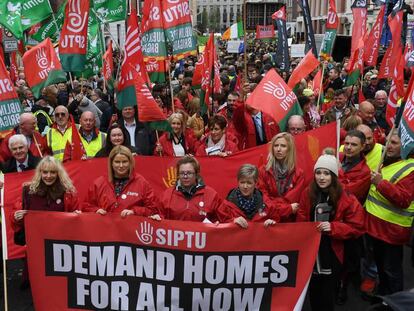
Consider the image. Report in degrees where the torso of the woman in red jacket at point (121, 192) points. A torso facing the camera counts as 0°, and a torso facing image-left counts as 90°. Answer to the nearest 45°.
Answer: approximately 0°

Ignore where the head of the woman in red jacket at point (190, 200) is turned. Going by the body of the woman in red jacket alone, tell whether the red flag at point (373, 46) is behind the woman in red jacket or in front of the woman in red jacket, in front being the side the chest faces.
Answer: behind

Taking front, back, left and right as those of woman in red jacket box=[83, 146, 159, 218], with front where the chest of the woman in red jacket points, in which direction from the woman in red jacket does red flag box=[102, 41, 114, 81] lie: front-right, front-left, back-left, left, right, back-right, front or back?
back

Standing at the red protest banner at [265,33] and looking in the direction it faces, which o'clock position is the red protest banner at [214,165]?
the red protest banner at [214,165] is roughly at 12 o'clock from the red protest banner at [265,33].
